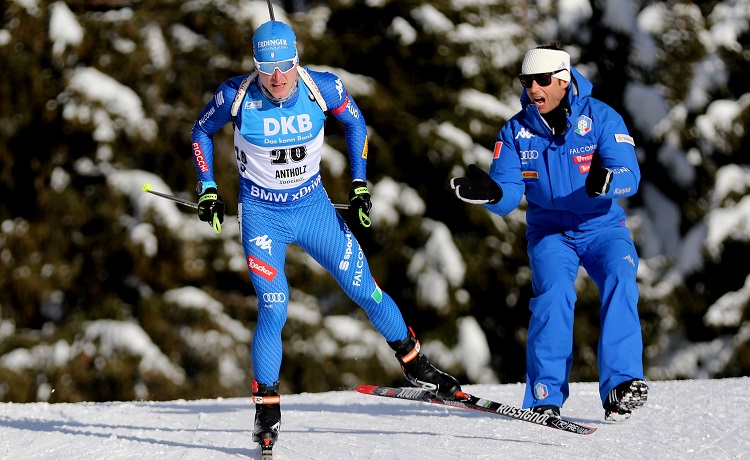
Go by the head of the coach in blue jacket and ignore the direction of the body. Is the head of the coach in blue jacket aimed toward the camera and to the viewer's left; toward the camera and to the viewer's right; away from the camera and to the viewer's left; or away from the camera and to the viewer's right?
toward the camera and to the viewer's left

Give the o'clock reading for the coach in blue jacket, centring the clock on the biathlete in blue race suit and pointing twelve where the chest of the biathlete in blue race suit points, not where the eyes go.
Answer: The coach in blue jacket is roughly at 9 o'clock from the biathlete in blue race suit.

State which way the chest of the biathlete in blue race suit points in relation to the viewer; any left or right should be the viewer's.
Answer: facing the viewer
